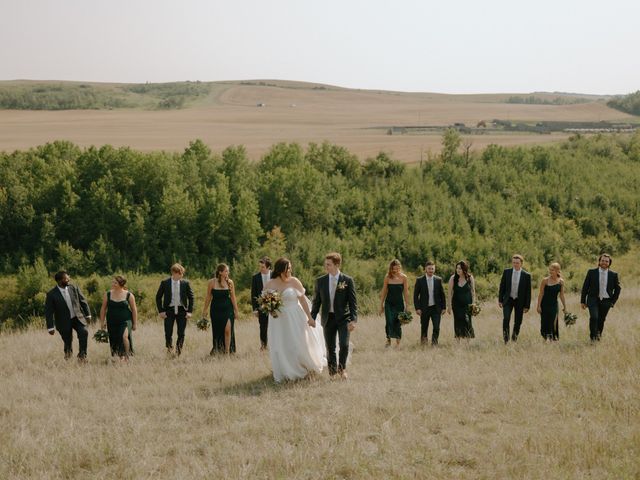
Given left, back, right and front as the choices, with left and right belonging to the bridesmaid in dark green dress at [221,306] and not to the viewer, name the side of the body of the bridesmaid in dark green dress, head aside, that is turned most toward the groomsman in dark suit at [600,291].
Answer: left

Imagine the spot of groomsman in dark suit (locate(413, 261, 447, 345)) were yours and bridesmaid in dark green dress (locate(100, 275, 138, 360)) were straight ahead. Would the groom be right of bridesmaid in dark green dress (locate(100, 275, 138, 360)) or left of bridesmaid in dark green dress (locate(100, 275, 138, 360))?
left

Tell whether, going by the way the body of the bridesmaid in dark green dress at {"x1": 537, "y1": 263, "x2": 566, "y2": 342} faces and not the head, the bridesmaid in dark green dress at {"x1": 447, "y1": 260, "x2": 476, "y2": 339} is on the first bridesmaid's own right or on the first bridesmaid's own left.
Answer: on the first bridesmaid's own right

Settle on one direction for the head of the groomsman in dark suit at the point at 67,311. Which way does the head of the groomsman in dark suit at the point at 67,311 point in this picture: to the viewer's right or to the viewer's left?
to the viewer's right

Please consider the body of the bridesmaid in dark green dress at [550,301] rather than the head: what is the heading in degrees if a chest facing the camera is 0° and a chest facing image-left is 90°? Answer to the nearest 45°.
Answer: approximately 0°

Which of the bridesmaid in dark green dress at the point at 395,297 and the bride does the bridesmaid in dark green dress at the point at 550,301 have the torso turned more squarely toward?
the bride

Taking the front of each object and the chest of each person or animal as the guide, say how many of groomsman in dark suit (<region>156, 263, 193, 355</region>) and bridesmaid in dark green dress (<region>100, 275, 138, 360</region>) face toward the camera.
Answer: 2

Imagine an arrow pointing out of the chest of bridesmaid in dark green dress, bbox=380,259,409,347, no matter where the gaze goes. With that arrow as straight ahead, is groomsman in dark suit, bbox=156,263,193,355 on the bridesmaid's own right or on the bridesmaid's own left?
on the bridesmaid's own right
